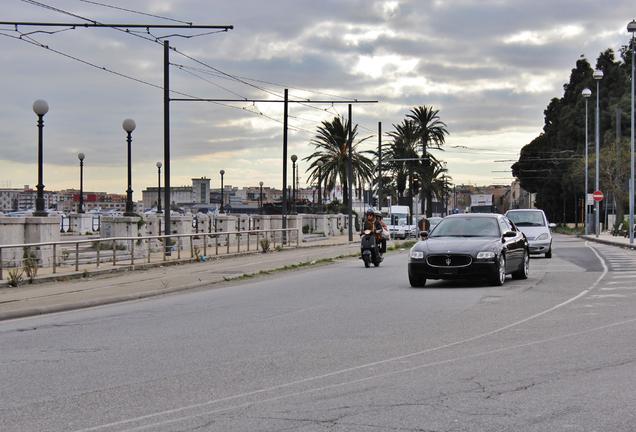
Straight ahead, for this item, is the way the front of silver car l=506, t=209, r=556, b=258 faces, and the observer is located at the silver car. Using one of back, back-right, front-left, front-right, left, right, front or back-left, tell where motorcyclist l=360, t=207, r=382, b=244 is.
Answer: front-right

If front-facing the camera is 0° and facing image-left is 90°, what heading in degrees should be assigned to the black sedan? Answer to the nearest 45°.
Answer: approximately 45°

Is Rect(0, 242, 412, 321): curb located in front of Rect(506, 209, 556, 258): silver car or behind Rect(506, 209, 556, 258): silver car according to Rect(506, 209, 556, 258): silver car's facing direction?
in front

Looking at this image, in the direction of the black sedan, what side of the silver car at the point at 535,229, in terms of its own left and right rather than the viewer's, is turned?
front

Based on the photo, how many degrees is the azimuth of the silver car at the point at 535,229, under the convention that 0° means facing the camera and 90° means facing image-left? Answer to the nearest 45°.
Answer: approximately 0°

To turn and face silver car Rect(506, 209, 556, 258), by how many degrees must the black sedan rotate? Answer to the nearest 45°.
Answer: approximately 135° to its right

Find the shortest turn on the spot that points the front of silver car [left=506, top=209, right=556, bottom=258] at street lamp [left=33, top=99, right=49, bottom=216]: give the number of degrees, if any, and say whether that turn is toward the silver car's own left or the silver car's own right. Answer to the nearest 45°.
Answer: approximately 45° to the silver car's own right

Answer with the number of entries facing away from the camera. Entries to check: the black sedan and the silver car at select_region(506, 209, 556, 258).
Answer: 0

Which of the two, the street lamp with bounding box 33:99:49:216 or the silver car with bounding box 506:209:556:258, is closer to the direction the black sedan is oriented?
the street lamp

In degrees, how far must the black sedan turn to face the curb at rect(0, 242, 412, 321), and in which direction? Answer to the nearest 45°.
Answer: approximately 45° to its right
